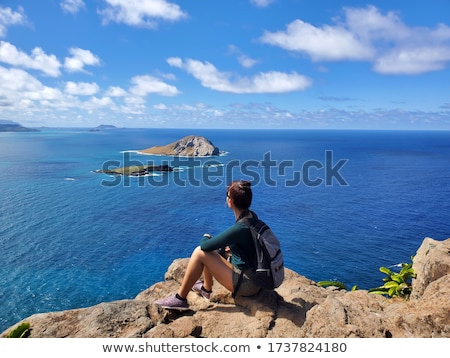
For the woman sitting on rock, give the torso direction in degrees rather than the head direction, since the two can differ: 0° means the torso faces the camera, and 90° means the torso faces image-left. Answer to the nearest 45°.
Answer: approximately 90°

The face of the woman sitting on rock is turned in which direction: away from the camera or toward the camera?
away from the camera

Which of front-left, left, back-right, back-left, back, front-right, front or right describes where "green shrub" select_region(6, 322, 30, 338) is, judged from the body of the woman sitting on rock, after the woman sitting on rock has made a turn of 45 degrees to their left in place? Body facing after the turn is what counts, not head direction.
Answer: front-right
